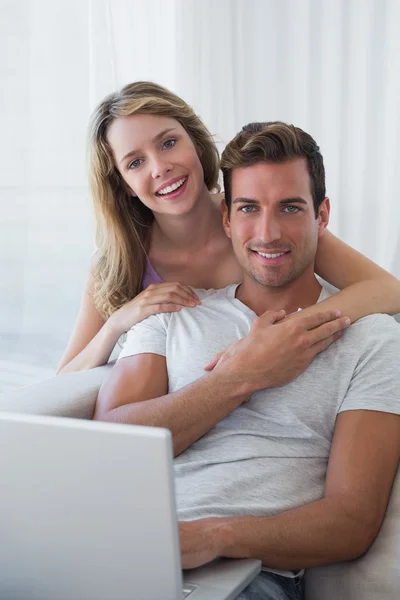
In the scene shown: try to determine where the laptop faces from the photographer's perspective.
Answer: facing away from the viewer and to the right of the viewer

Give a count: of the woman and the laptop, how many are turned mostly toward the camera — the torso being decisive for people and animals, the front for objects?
1

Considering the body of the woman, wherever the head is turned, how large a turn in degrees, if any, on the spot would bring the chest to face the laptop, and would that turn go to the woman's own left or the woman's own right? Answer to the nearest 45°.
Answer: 0° — they already face it

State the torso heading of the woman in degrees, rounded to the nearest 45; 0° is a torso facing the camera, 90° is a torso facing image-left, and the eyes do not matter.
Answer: approximately 0°
